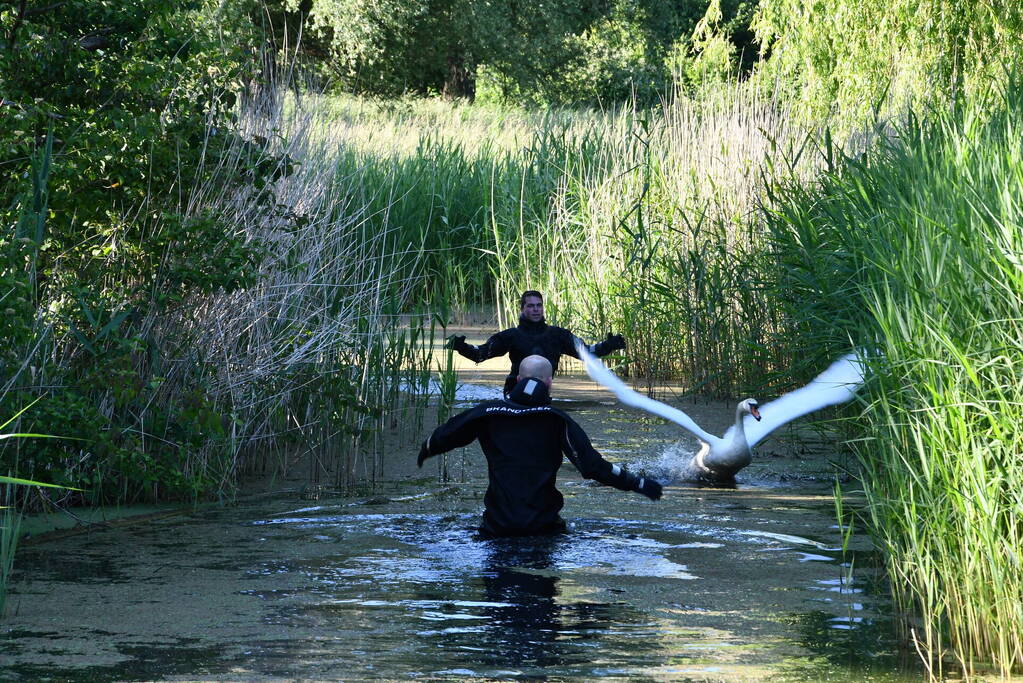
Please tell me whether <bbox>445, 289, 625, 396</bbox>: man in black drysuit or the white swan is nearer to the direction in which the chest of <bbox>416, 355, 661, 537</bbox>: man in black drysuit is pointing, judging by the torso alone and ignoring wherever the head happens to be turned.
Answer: the man in black drysuit

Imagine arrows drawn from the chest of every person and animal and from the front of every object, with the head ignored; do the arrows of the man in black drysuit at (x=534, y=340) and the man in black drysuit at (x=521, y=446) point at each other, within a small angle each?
yes

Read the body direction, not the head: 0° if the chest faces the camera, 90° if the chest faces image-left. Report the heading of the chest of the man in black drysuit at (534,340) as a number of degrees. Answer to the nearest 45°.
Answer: approximately 0°

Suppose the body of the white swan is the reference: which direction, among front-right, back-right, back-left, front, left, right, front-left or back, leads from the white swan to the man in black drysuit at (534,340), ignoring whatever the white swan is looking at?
back

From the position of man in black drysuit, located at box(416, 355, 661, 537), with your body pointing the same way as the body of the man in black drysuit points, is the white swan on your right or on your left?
on your right

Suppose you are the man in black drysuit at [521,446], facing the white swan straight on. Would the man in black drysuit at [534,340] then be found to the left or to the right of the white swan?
left

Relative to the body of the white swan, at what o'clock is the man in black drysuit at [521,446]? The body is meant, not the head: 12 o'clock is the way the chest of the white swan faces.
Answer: The man in black drysuit is roughly at 3 o'clock from the white swan.

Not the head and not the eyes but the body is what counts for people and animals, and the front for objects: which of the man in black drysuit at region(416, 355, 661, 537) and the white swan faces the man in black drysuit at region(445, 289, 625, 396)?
the man in black drysuit at region(416, 355, 661, 537)

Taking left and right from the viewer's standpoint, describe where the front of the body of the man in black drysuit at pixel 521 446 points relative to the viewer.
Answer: facing away from the viewer

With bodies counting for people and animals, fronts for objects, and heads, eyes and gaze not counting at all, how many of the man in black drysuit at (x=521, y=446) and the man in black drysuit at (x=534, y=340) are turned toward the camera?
1

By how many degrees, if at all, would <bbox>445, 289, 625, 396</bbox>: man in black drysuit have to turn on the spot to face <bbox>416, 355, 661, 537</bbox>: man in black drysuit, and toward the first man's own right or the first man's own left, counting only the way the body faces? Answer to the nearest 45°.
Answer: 0° — they already face them

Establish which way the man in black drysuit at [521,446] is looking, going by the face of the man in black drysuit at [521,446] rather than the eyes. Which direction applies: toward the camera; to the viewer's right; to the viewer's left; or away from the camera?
away from the camera

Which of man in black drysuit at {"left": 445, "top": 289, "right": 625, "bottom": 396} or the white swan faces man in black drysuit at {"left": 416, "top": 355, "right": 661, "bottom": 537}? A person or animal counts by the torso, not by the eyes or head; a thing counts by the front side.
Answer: man in black drysuit at {"left": 445, "top": 289, "right": 625, "bottom": 396}

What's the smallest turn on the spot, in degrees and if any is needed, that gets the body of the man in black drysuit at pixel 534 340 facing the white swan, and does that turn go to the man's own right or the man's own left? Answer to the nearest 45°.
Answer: approximately 45° to the man's own left
